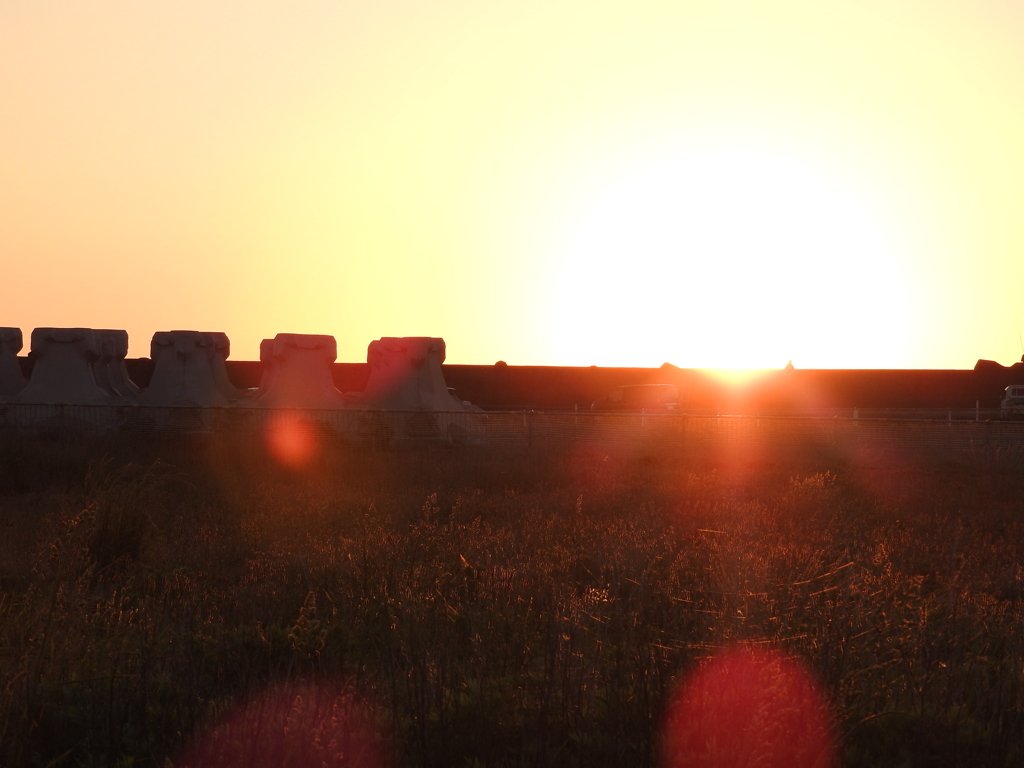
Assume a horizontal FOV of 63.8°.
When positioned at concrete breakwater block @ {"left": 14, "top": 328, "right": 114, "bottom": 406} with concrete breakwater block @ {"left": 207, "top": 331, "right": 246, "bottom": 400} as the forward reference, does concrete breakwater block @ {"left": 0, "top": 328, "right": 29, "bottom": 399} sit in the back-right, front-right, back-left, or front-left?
back-left
